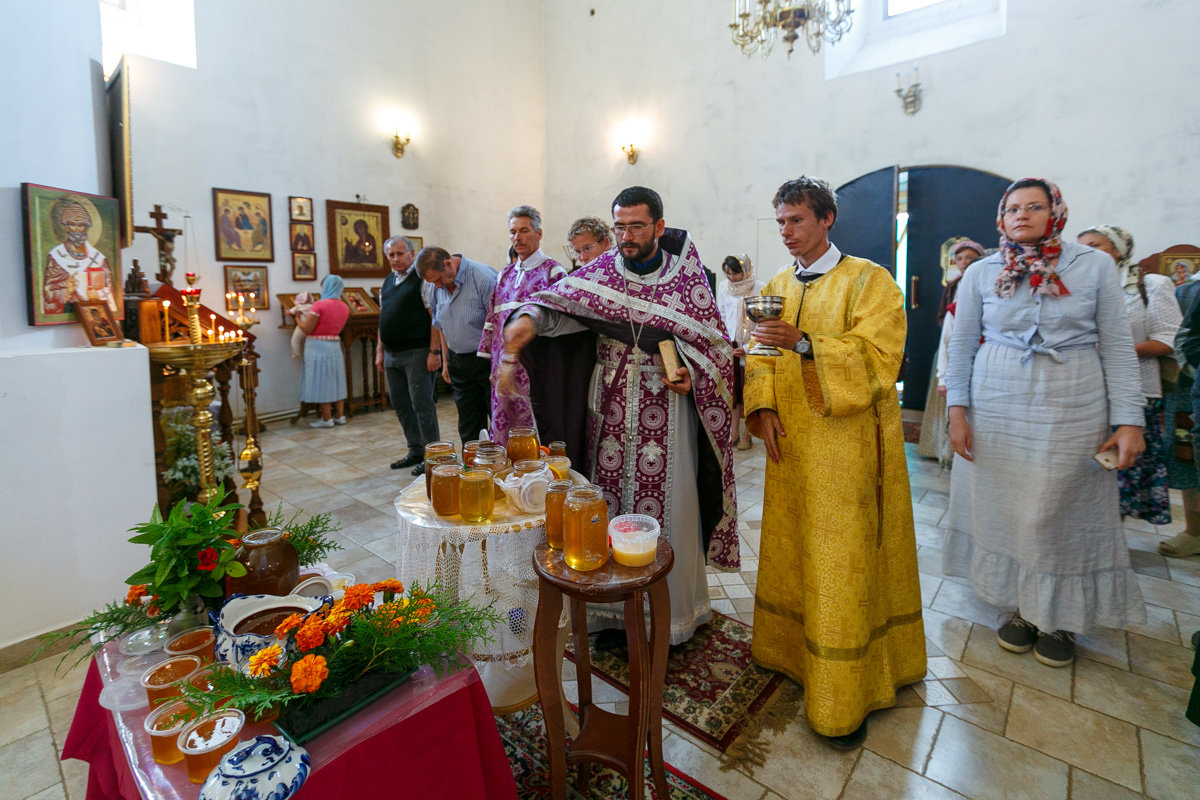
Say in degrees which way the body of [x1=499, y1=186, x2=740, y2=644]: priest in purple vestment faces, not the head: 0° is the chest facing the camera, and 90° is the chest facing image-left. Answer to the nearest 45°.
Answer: approximately 45°

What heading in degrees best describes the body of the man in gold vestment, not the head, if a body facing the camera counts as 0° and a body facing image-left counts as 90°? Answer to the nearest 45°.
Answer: approximately 45°

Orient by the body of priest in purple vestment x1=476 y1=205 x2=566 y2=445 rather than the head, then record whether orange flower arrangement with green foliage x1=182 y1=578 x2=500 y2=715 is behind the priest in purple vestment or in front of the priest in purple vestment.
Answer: in front

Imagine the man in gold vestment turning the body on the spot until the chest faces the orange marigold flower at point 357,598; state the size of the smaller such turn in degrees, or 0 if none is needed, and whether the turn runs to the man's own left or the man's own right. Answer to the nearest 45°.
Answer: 0° — they already face it

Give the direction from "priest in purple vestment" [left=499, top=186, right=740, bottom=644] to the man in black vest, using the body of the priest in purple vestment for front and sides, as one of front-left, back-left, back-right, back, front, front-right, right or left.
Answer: right

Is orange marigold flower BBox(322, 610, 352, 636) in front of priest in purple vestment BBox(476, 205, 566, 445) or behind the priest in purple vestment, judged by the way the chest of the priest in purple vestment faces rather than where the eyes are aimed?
in front

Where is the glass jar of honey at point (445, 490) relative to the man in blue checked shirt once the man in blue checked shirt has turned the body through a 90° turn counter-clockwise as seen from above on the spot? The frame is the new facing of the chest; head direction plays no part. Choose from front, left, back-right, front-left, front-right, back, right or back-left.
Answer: front-right

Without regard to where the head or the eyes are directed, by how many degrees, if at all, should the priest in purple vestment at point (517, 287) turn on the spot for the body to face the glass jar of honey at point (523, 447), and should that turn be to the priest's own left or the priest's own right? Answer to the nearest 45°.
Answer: approximately 45° to the priest's own left
